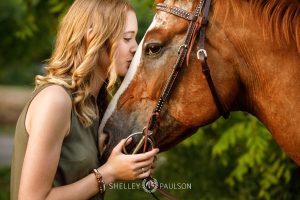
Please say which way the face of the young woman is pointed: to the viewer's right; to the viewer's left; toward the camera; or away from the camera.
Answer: to the viewer's right

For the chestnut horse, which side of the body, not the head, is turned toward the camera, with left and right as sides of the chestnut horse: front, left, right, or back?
left

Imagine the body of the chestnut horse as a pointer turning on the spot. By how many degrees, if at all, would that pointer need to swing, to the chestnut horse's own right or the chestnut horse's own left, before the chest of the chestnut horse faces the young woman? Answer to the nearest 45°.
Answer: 0° — it already faces them

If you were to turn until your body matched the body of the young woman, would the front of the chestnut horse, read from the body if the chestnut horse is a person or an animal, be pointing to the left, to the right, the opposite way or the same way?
the opposite way

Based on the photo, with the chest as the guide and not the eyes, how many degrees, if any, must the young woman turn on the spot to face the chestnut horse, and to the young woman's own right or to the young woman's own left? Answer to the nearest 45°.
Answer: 0° — they already face it

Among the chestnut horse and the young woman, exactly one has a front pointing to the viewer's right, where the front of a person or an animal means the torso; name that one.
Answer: the young woman

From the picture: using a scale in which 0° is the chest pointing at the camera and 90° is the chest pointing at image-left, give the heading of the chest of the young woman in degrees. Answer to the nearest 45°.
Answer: approximately 270°

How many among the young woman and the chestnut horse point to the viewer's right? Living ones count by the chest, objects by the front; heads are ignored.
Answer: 1
